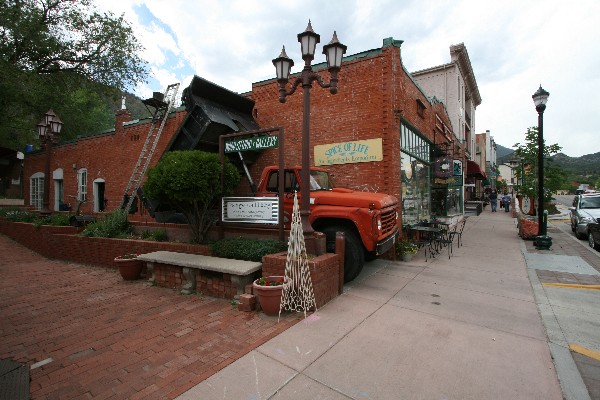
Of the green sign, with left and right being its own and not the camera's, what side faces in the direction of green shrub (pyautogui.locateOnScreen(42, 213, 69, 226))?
right

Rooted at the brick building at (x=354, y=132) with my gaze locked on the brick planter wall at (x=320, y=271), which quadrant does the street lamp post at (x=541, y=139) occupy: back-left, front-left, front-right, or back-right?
back-left

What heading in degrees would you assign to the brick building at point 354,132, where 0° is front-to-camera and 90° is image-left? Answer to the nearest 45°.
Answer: approximately 315°

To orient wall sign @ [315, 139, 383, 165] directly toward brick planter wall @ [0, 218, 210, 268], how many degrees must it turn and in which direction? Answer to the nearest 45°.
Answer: approximately 45° to its right

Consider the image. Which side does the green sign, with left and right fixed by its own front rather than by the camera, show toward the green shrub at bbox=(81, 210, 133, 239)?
right

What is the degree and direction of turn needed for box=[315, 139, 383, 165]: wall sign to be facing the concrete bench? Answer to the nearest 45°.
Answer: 0° — it already faces it

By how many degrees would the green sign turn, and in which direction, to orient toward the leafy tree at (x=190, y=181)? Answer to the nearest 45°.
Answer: approximately 45° to its right

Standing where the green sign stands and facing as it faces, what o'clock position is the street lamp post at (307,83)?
The street lamp post is roughly at 9 o'clock from the green sign.

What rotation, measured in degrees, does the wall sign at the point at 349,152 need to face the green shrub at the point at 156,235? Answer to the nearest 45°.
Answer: approximately 45° to its right

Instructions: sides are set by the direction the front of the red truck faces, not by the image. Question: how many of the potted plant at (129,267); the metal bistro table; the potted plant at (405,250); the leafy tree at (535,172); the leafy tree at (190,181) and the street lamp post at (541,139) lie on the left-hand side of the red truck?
4

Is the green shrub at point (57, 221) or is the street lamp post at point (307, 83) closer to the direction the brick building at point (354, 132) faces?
the street lamp post

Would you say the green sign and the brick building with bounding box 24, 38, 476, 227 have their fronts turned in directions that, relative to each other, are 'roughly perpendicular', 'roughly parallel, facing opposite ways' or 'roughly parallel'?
roughly perpendicular
